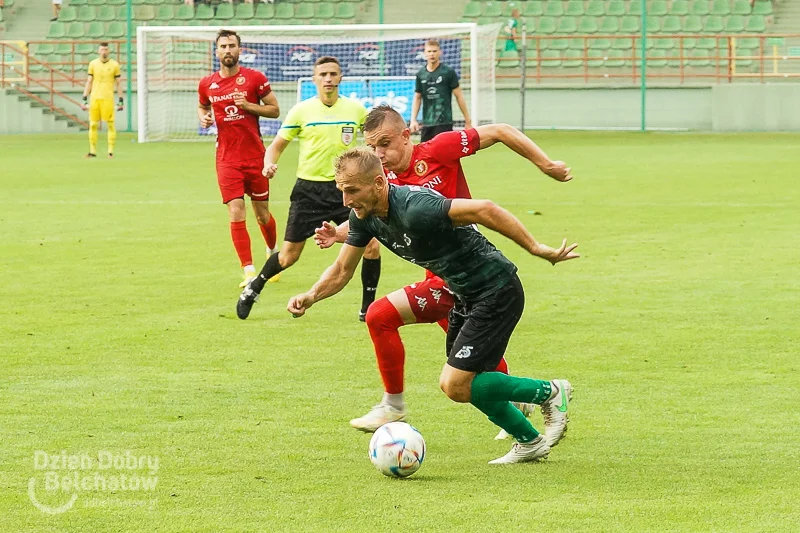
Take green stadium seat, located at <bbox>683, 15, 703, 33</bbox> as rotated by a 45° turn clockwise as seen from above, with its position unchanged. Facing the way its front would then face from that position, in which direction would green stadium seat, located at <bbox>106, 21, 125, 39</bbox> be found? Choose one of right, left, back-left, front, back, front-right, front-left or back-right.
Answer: front-right

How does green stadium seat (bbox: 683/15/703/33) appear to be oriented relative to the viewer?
toward the camera

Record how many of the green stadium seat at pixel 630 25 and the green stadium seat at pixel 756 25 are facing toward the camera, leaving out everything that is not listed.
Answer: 2

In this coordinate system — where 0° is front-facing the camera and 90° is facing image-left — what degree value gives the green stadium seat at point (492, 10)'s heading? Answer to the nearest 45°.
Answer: approximately 0°

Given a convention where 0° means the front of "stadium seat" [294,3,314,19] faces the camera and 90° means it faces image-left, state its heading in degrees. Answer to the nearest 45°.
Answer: approximately 0°

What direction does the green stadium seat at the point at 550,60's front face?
toward the camera

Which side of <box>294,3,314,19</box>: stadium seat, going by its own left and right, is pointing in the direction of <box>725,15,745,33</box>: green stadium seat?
left

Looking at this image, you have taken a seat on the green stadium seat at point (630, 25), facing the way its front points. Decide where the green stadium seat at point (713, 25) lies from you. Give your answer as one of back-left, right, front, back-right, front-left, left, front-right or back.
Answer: left

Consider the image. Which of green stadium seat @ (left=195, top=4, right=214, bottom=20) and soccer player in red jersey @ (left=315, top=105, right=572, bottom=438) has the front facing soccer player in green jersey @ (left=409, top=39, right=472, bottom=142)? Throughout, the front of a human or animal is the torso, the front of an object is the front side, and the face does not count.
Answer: the green stadium seat

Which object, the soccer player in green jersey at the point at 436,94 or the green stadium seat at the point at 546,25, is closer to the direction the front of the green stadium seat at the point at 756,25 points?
the soccer player in green jersey

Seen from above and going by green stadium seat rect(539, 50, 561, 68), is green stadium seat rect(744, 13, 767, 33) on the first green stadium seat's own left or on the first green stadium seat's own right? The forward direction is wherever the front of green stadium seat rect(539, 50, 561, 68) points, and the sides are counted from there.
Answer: on the first green stadium seat's own left
